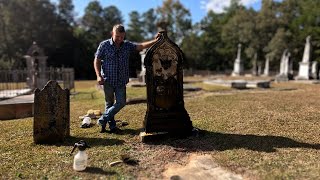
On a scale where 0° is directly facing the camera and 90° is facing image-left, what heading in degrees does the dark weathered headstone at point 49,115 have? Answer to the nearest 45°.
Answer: approximately 0°

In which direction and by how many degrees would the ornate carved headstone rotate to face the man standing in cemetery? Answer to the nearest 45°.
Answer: approximately 90° to its right

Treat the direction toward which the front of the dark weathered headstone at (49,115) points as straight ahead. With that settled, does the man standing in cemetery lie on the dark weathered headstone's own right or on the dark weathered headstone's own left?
on the dark weathered headstone's own left

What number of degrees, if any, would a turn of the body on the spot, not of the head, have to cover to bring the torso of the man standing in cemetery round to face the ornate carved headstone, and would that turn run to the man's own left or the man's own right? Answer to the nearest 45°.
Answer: approximately 90° to the man's own left

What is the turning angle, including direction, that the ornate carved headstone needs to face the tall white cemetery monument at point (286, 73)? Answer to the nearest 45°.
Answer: approximately 135° to its left

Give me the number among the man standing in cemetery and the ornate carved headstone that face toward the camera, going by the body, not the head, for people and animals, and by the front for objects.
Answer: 2

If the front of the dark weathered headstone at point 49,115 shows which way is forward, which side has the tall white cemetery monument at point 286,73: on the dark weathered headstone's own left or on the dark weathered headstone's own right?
on the dark weathered headstone's own left

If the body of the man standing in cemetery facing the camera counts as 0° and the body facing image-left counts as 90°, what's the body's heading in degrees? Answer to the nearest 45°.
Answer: approximately 0°

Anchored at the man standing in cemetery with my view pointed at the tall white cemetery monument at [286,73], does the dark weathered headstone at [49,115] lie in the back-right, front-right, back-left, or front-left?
back-left
